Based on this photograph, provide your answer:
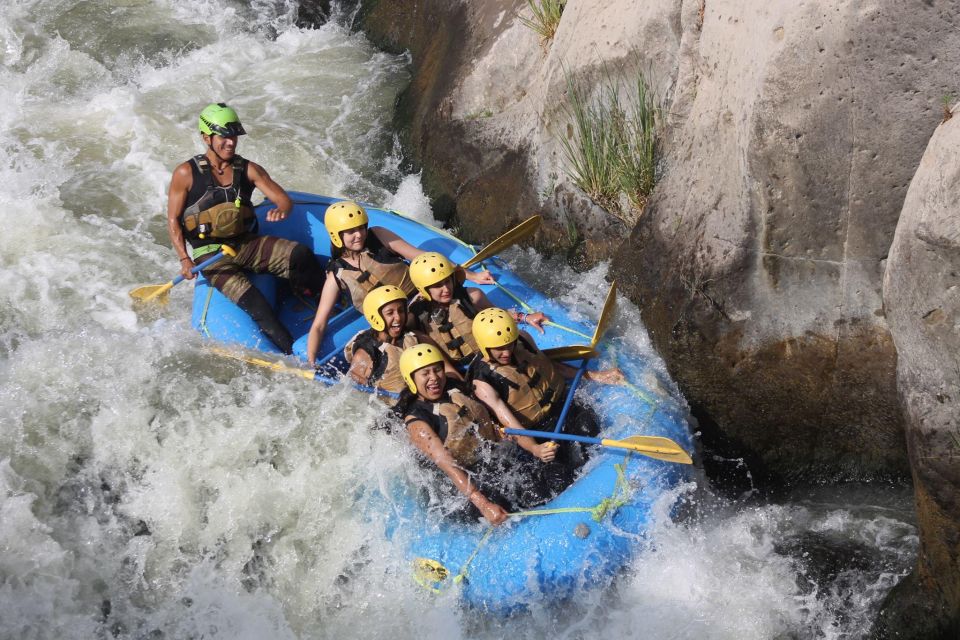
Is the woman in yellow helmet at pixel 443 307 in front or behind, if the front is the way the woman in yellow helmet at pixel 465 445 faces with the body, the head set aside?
behind

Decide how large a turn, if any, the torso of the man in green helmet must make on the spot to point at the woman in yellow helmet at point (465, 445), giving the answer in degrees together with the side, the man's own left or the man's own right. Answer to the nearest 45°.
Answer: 0° — they already face them

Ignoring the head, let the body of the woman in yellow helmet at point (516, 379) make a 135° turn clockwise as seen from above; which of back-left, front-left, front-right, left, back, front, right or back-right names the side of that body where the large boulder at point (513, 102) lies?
right

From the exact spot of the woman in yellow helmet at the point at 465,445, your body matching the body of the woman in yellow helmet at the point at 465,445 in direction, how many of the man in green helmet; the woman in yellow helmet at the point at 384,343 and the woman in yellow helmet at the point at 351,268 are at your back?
3

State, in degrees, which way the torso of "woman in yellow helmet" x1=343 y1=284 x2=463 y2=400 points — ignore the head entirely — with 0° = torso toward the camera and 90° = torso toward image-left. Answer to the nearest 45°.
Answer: approximately 315°

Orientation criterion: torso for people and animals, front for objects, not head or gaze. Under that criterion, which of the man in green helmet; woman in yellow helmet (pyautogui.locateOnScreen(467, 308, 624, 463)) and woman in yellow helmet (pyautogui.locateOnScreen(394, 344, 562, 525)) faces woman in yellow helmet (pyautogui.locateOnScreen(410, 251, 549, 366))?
the man in green helmet

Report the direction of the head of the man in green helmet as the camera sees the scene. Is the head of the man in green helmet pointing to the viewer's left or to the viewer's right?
to the viewer's right

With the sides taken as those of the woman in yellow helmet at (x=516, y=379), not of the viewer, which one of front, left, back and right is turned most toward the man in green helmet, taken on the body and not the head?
back

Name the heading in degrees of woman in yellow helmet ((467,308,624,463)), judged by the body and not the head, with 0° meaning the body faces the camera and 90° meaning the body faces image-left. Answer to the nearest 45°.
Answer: approximately 315°

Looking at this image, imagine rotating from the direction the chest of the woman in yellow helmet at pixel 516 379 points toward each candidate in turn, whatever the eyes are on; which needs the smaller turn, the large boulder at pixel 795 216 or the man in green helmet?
the large boulder
